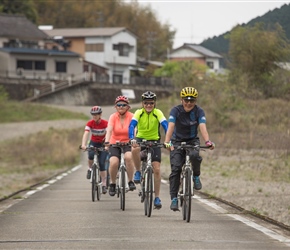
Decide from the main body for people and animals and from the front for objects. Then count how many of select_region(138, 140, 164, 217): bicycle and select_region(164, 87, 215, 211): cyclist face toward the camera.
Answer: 2

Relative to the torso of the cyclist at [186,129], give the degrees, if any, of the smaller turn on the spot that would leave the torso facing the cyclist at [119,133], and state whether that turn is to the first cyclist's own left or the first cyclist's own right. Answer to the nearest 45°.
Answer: approximately 135° to the first cyclist's own right

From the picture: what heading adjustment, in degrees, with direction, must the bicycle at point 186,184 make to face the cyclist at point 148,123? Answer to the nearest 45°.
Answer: approximately 135° to its right

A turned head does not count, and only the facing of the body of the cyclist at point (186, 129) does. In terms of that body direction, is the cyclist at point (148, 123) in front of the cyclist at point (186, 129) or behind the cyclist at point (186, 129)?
behind
